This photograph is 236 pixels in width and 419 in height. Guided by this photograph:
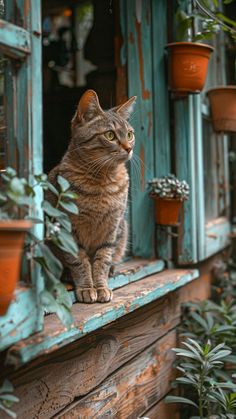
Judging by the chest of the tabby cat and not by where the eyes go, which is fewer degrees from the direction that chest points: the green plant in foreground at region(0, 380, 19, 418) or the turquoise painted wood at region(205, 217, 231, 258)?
the green plant in foreground

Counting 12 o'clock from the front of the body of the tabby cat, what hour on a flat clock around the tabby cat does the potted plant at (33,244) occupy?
The potted plant is roughly at 2 o'clock from the tabby cat.

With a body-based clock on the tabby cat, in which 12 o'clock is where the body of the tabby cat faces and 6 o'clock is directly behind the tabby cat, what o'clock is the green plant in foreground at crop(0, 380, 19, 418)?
The green plant in foreground is roughly at 2 o'clock from the tabby cat.

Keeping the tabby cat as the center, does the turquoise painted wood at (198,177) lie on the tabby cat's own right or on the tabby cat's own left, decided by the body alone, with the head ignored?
on the tabby cat's own left

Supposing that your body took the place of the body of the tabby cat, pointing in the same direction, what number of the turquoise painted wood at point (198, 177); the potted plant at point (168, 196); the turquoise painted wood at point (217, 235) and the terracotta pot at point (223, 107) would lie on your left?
4

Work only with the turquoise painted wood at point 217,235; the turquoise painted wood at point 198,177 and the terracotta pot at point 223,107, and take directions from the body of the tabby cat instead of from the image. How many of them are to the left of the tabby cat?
3

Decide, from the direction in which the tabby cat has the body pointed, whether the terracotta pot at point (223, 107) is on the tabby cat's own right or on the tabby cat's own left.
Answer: on the tabby cat's own left

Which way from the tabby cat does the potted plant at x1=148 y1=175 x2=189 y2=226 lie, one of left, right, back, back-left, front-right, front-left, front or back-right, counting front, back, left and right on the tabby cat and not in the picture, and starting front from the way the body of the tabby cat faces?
left

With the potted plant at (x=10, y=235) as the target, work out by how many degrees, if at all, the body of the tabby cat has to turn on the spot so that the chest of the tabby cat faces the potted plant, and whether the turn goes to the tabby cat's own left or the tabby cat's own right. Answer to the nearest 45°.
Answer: approximately 45° to the tabby cat's own right

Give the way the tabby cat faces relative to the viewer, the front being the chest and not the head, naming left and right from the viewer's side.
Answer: facing the viewer and to the right of the viewer
